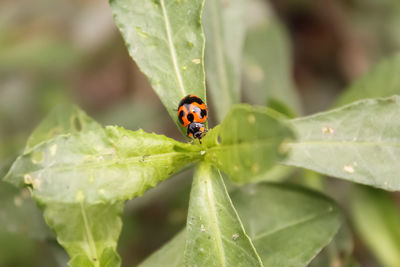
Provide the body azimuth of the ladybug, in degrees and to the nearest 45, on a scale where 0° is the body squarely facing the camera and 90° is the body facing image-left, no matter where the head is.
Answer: approximately 0°
